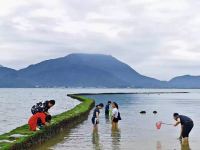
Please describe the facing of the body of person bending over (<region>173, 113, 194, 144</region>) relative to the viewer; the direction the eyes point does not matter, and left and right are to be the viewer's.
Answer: facing to the left of the viewer

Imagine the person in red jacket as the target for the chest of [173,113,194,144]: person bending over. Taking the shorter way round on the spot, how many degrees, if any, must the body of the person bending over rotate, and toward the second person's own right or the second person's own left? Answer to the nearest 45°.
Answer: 0° — they already face them
